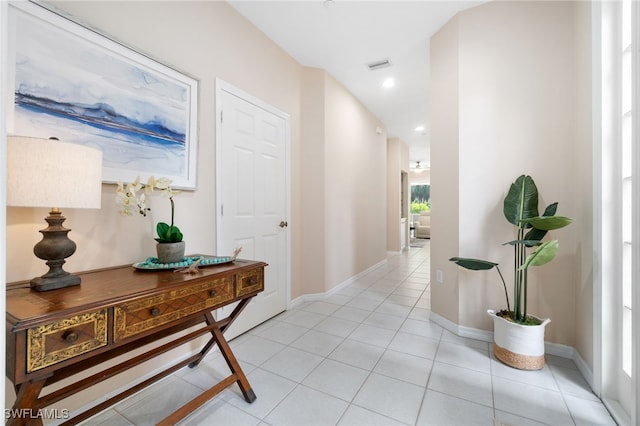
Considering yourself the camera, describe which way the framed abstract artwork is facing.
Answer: facing the viewer and to the right of the viewer

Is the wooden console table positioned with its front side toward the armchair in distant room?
no

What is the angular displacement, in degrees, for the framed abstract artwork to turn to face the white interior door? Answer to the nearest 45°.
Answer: approximately 45° to its left

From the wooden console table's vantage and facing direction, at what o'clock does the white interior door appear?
The white interior door is roughly at 9 o'clock from the wooden console table.

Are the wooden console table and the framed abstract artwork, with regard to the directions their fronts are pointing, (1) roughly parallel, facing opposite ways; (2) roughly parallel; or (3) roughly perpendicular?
roughly parallel

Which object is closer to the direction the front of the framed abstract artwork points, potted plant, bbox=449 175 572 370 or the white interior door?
the potted plant

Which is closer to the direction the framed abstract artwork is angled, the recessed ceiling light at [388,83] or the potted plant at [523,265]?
the potted plant

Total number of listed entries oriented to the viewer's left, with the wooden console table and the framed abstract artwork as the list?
0

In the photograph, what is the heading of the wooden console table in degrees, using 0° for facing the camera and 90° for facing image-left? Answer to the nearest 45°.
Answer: approximately 315°

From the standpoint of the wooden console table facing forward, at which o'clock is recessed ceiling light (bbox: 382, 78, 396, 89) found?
The recessed ceiling light is roughly at 10 o'clock from the wooden console table.
